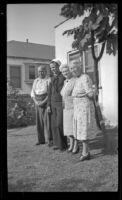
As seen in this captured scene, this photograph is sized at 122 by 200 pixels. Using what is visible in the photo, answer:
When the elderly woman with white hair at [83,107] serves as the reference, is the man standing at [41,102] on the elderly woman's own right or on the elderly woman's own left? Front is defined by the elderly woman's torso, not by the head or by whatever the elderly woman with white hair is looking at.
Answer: on the elderly woman's own right

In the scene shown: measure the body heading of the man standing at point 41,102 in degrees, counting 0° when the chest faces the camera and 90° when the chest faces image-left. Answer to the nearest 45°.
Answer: approximately 0°
